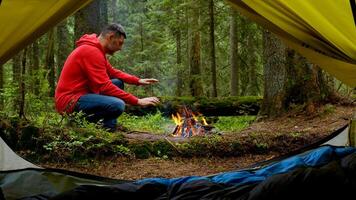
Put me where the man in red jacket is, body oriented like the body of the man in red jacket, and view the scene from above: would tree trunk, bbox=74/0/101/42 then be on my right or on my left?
on my left

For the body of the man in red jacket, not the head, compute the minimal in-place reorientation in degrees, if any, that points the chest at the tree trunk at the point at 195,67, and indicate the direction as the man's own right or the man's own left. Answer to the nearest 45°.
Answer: approximately 45° to the man's own left

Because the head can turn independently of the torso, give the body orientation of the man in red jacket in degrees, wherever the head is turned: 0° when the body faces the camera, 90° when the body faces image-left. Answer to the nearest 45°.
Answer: approximately 270°

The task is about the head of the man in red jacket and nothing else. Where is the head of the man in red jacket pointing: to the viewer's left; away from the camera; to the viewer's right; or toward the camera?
to the viewer's right

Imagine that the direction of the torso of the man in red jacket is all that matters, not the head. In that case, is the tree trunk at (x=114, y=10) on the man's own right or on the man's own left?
on the man's own left

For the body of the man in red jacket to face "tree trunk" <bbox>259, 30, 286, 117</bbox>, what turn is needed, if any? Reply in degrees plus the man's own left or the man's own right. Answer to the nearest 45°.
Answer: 0° — they already face it

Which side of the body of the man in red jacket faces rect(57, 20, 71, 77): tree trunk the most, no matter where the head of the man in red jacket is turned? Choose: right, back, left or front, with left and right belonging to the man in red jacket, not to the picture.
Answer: left
